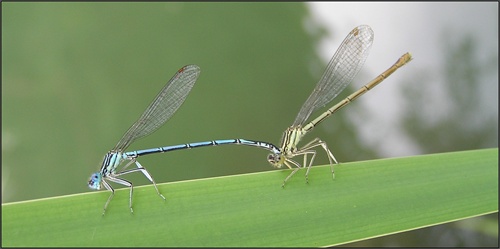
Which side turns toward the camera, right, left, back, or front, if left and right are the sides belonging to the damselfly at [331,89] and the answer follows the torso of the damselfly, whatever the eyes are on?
left
